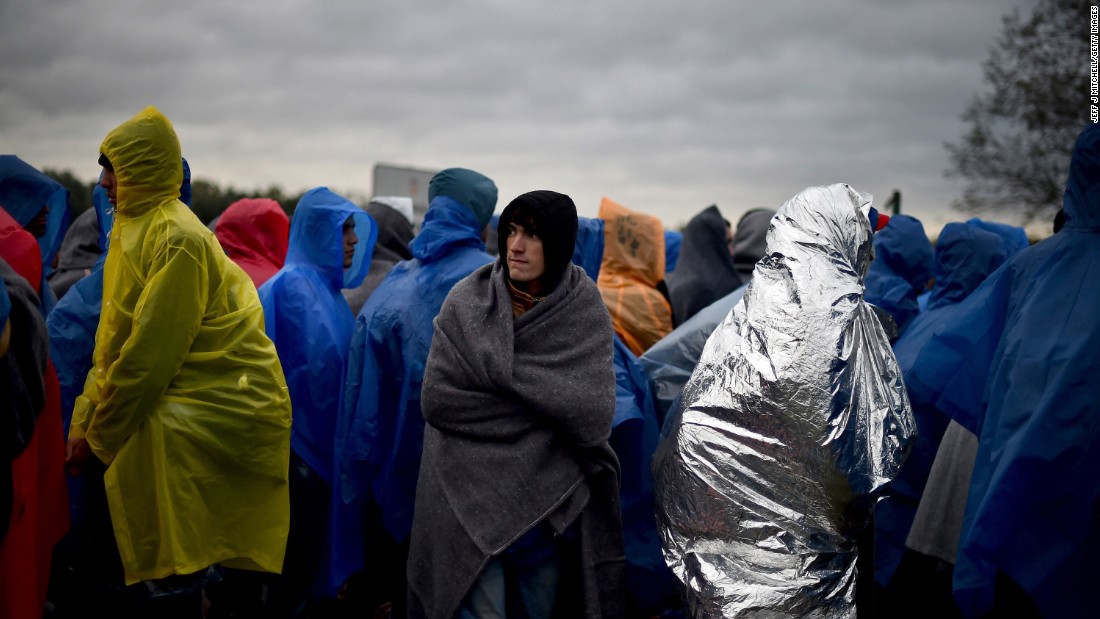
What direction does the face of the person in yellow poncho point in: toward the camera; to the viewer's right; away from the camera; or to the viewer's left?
to the viewer's left

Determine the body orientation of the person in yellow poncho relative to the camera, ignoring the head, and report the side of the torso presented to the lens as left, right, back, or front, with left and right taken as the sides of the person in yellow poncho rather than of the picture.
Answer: left
